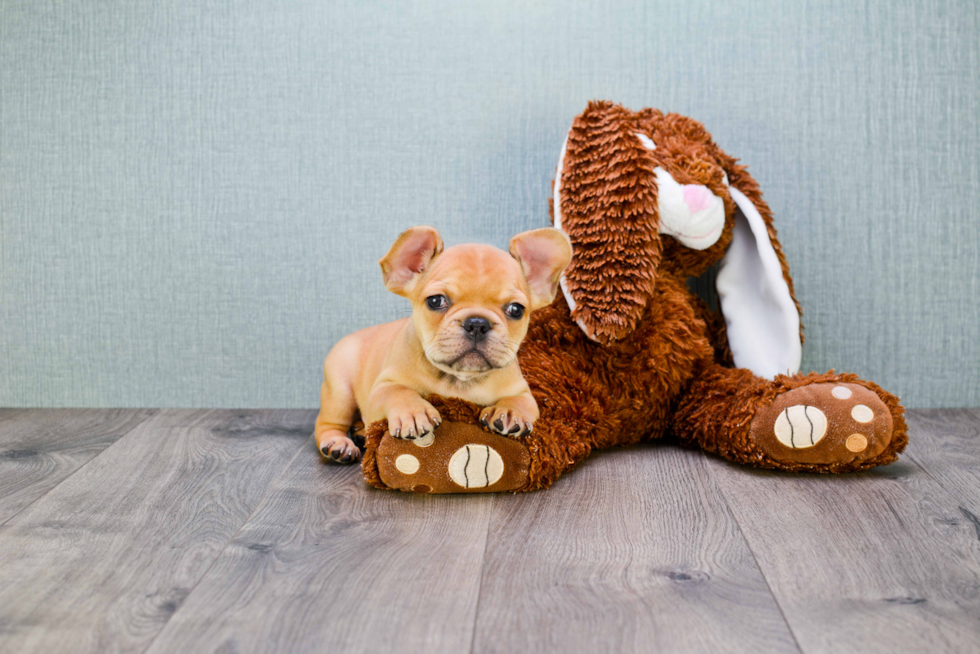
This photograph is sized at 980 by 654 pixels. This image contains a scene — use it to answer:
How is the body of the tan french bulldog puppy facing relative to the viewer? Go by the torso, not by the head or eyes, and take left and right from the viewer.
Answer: facing the viewer and to the right of the viewer
